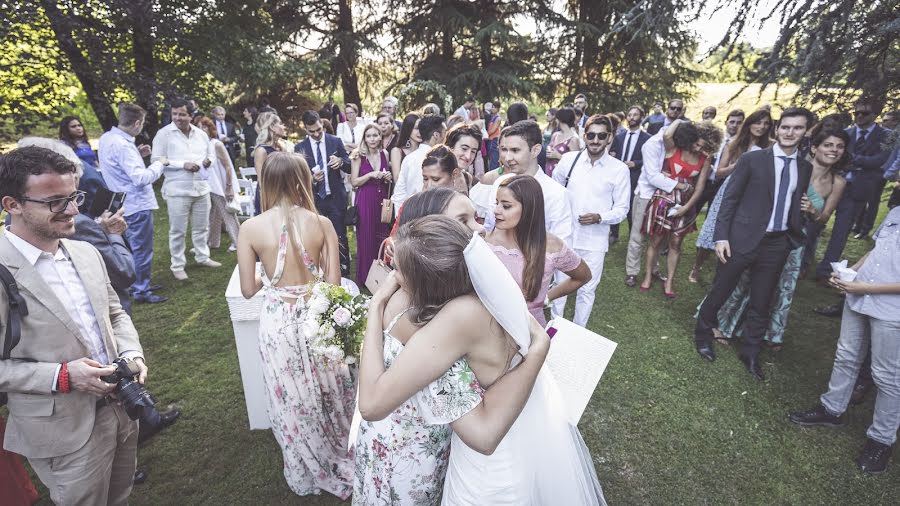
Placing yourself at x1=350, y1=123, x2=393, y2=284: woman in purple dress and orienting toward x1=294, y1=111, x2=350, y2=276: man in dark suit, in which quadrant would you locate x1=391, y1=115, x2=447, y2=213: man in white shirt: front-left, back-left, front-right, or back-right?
back-left

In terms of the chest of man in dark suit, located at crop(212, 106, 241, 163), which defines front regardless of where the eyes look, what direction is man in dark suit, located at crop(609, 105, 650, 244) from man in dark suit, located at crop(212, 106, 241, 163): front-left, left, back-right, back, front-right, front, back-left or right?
left

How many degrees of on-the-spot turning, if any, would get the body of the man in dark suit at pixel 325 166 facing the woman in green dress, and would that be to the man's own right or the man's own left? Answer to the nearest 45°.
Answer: approximately 45° to the man's own left

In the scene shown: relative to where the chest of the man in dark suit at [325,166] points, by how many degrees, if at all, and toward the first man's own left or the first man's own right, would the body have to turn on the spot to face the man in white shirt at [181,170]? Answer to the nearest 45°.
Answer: approximately 135° to the first man's own right

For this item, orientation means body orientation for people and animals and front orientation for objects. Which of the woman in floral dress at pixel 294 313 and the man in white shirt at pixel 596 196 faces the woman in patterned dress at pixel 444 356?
the man in white shirt

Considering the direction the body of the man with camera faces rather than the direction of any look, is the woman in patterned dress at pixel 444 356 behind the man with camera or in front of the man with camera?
in front

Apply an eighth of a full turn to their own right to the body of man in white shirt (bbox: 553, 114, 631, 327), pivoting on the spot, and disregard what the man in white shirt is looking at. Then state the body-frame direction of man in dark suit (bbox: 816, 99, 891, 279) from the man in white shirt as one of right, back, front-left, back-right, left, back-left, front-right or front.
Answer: back

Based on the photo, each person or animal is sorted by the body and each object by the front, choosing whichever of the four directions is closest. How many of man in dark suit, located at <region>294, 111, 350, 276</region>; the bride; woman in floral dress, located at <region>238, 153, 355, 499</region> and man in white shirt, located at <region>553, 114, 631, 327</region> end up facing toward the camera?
2

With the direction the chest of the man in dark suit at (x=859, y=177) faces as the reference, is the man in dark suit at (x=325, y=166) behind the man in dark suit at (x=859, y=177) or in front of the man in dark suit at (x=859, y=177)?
in front

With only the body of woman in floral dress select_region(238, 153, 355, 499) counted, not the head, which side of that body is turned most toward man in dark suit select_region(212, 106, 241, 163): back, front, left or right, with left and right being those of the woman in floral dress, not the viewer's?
front

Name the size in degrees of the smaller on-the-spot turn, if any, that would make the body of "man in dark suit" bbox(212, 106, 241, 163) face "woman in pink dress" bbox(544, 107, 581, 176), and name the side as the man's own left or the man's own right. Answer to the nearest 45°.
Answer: approximately 90° to the man's own left

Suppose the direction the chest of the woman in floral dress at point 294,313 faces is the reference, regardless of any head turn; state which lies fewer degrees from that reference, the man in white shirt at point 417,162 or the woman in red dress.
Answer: the man in white shirt

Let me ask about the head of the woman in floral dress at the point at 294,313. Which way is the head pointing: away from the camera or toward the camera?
away from the camera

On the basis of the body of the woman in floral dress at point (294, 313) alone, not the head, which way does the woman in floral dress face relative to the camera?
away from the camera
